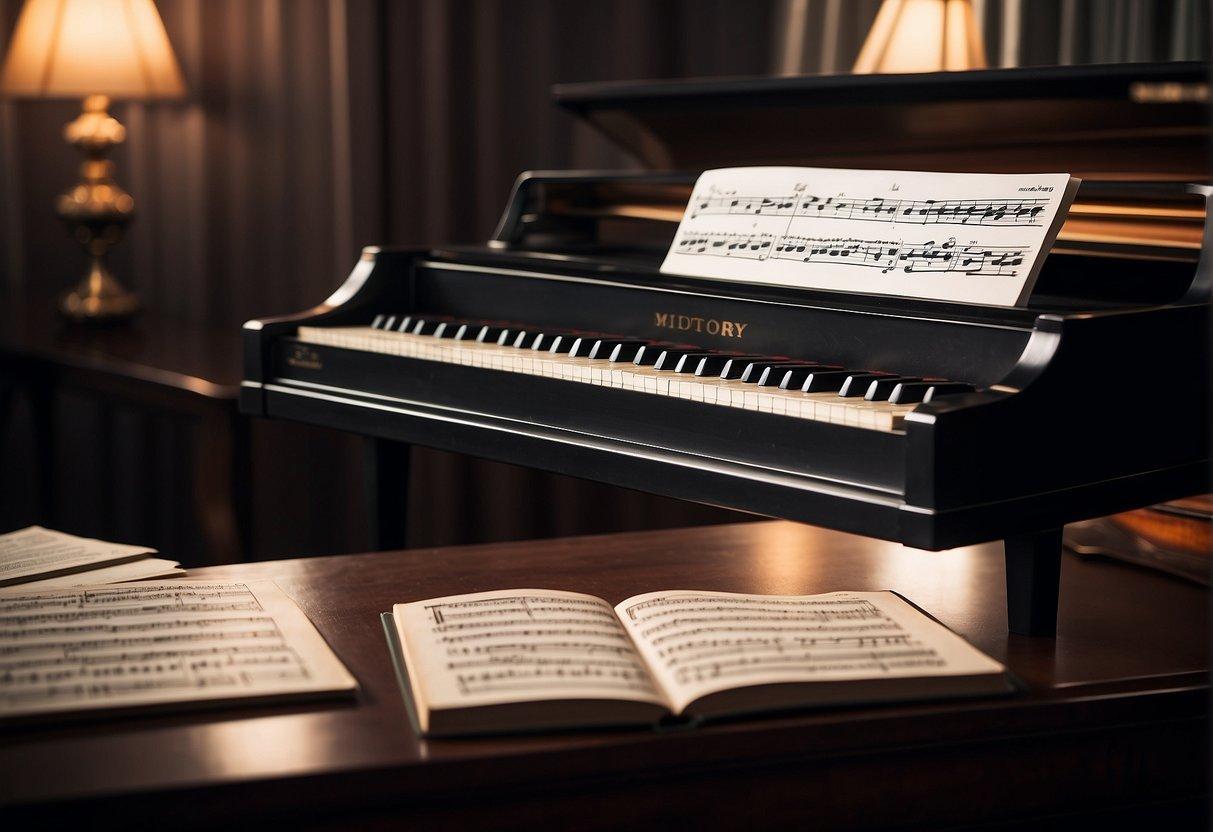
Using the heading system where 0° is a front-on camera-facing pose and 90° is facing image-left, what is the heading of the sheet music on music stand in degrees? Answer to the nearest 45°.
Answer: approximately 45°

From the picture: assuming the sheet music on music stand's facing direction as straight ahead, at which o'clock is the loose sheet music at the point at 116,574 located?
The loose sheet music is roughly at 1 o'clock from the sheet music on music stand.

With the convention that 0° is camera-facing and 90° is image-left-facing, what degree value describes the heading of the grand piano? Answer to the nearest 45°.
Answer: approximately 45°

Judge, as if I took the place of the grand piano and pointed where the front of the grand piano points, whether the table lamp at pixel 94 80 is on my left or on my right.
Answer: on my right

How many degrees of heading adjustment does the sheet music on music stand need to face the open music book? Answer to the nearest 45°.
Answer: approximately 45° to its left

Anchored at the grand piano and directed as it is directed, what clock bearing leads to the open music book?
The open music book is roughly at 11 o'clock from the grand piano.

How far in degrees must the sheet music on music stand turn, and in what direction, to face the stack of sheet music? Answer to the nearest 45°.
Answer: approximately 45° to its right

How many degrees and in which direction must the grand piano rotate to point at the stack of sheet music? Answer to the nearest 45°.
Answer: approximately 45° to its right

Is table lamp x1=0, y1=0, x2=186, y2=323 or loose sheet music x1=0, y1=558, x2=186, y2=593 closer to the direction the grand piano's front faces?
the loose sheet music
